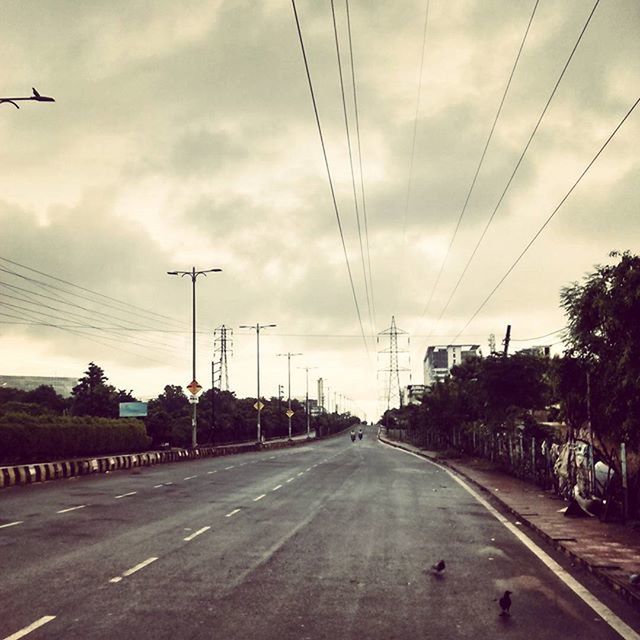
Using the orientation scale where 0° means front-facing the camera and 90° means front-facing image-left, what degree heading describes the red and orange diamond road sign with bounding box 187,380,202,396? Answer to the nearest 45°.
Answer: approximately 0°

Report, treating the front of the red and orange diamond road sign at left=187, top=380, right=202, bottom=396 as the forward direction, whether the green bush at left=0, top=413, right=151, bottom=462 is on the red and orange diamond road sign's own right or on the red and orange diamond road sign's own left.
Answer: on the red and orange diamond road sign's own right

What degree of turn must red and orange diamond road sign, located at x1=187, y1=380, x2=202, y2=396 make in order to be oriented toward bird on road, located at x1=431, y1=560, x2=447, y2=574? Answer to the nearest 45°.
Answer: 0° — it already faces it

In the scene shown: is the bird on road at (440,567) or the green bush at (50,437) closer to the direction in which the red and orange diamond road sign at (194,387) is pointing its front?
the bird on road

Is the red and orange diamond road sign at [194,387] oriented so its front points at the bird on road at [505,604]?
yes

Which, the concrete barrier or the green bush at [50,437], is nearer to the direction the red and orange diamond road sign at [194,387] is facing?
the concrete barrier
